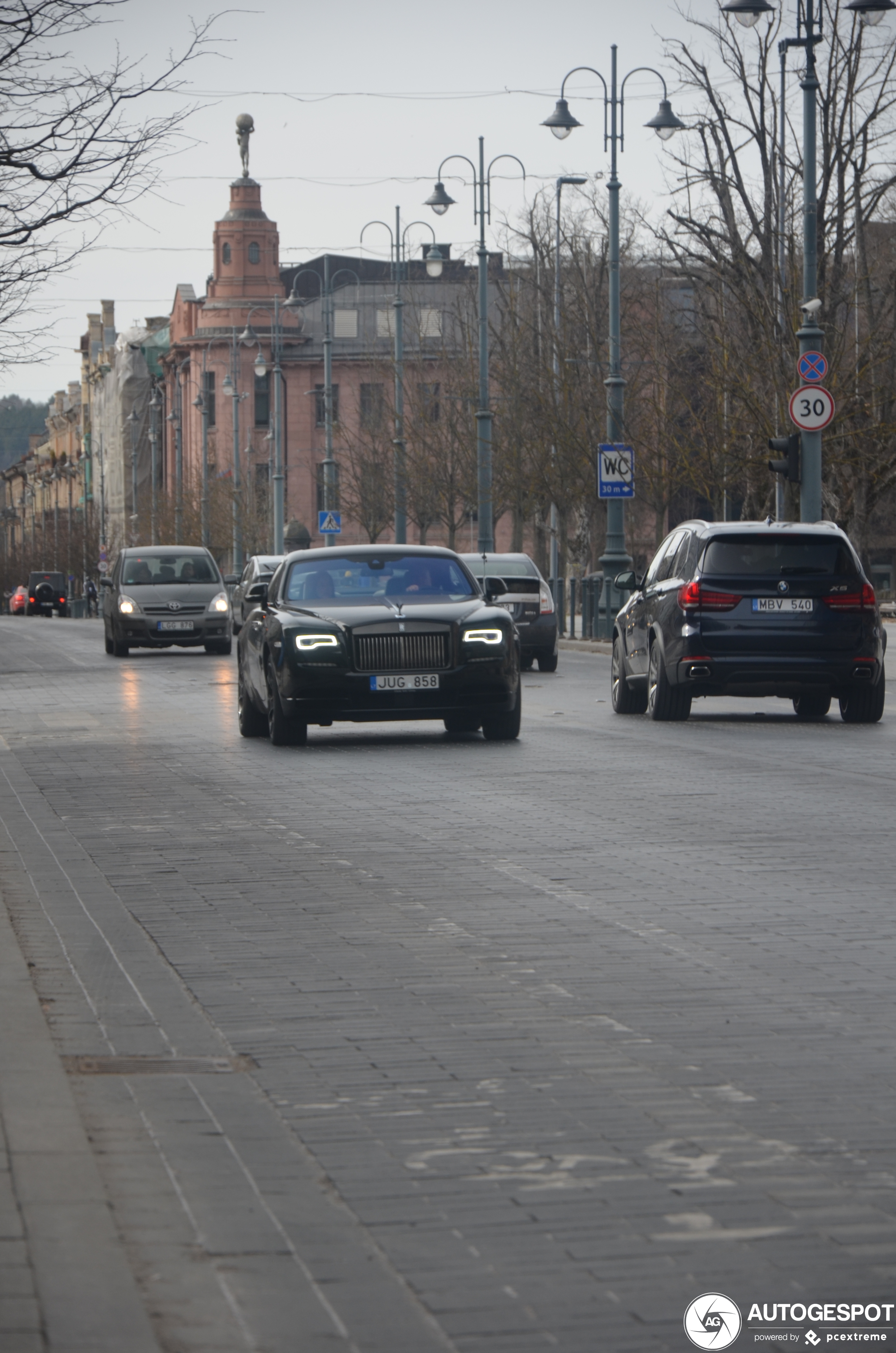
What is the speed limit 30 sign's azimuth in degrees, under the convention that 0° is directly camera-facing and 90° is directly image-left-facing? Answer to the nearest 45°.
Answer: approximately 0°

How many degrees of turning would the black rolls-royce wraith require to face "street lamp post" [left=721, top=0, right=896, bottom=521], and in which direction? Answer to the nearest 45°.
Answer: approximately 135° to its left

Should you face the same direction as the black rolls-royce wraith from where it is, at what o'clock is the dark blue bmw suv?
The dark blue bmw suv is roughly at 8 o'clock from the black rolls-royce wraith.

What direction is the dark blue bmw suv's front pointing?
away from the camera

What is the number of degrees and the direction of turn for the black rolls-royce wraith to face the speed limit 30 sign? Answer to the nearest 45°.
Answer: approximately 135° to its left

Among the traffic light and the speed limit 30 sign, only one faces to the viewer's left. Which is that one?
the traffic light

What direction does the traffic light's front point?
to the viewer's left

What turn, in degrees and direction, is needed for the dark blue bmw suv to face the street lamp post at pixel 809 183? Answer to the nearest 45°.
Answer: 0° — it already faces it

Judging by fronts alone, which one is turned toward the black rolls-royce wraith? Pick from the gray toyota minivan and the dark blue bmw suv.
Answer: the gray toyota minivan

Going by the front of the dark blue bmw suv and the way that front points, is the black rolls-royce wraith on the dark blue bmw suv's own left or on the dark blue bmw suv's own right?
on the dark blue bmw suv's own left

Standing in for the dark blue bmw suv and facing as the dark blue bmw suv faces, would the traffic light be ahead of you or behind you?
ahead

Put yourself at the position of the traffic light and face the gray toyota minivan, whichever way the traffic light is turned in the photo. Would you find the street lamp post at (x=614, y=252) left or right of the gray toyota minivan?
right
